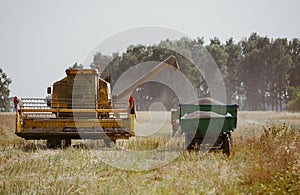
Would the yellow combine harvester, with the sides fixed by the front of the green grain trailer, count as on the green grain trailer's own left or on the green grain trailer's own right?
on the green grain trailer's own left

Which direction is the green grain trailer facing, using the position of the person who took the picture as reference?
facing away from the viewer

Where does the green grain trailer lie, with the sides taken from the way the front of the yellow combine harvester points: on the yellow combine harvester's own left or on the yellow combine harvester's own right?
on the yellow combine harvester's own left

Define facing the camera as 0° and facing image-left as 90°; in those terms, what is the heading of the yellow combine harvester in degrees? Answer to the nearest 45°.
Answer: approximately 0°

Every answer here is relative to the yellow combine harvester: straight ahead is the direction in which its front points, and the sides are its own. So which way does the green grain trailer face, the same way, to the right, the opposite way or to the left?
the opposite way

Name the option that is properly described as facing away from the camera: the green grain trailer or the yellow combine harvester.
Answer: the green grain trailer

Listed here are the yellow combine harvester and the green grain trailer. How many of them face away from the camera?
1
